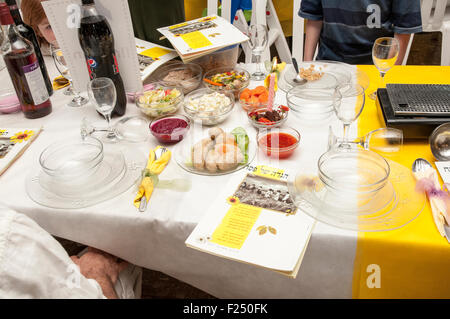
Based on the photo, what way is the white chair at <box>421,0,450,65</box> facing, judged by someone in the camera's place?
facing the viewer

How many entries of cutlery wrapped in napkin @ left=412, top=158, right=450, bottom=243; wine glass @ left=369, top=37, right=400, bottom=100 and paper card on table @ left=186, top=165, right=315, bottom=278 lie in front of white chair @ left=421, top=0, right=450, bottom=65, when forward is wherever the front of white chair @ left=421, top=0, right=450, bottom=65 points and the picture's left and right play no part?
3

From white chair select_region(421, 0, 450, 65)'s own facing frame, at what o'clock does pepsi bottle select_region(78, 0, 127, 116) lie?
The pepsi bottle is roughly at 1 o'clock from the white chair.

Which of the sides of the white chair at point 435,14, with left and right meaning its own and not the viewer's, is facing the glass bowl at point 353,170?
front

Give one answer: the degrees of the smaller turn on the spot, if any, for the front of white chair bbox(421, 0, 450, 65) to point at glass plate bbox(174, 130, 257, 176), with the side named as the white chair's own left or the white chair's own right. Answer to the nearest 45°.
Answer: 0° — it already faces it

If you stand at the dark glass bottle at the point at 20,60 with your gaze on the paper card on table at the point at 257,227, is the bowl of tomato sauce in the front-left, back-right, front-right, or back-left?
front-left

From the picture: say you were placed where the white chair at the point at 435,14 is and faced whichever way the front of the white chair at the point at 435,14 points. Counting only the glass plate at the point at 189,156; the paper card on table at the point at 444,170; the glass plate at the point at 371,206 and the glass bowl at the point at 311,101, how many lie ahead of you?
4

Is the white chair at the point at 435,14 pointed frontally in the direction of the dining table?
yes

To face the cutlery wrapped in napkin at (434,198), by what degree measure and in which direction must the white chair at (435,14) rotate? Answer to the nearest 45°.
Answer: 0° — it already faces it

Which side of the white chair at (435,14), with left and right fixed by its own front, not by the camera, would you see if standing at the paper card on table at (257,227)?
front

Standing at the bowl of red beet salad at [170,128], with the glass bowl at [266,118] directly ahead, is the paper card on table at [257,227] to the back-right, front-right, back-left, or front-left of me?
front-right

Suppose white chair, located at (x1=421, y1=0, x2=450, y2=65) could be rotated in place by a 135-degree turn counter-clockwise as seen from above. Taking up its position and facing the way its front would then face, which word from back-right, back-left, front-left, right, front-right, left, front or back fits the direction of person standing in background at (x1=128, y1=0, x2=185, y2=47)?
back

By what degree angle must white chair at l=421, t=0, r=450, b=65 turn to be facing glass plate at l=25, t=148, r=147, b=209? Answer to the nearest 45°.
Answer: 0° — it already faces it

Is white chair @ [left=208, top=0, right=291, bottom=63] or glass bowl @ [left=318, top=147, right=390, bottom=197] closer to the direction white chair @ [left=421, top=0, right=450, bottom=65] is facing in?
the glass bowl

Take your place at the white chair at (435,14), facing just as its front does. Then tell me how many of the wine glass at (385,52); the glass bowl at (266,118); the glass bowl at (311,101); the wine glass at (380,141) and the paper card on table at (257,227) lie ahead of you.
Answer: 5

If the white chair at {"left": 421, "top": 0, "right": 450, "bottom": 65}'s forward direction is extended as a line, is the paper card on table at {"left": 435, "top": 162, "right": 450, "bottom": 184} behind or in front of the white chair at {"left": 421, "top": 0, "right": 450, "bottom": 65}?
in front

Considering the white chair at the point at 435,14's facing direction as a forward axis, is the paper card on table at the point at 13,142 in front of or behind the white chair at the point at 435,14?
in front
